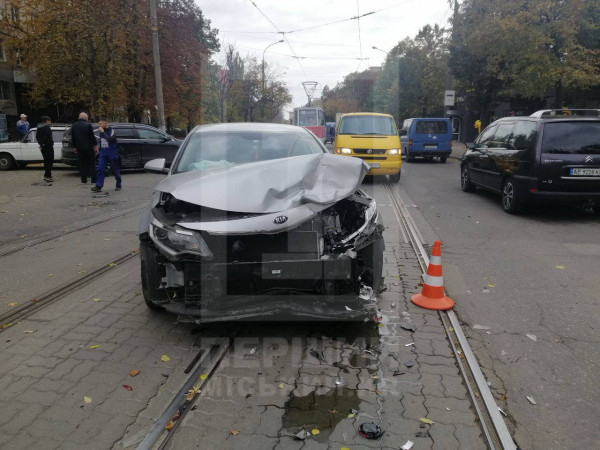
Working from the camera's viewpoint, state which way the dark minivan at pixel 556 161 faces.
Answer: facing away from the viewer and to the left of the viewer

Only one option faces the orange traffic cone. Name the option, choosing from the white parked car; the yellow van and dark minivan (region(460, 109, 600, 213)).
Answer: the yellow van

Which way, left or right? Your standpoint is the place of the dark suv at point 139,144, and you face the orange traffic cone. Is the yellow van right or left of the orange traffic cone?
left

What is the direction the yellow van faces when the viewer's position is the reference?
facing the viewer

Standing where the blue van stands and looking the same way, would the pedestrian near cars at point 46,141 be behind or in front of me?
behind

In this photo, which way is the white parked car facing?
to the viewer's left

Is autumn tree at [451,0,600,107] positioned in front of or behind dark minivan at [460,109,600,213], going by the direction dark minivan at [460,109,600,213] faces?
in front

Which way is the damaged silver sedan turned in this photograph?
toward the camera

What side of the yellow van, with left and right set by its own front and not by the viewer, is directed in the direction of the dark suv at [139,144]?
right

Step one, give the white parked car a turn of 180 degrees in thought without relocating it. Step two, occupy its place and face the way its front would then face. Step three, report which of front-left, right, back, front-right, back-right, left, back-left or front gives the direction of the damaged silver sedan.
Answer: right
